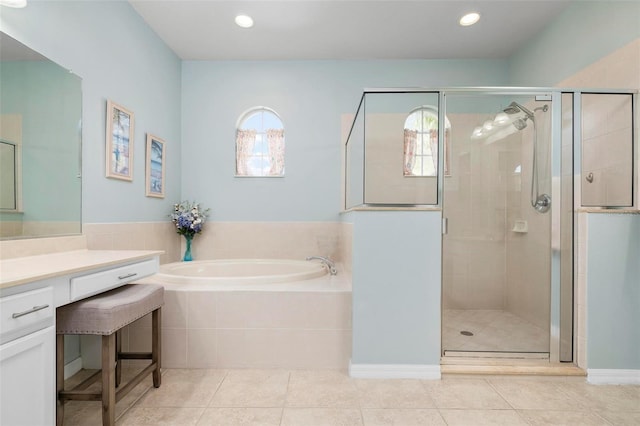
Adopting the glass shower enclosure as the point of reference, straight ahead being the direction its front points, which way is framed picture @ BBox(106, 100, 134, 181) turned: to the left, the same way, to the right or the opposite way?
to the left

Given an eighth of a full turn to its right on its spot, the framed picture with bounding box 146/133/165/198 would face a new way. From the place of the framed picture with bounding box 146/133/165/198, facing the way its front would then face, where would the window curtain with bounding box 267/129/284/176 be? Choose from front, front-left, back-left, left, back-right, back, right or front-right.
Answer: left

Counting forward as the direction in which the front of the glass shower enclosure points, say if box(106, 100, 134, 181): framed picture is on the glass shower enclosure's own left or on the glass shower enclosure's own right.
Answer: on the glass shower enclosure's own right

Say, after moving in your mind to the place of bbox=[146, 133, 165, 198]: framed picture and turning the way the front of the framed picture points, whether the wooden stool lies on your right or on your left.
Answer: on your right

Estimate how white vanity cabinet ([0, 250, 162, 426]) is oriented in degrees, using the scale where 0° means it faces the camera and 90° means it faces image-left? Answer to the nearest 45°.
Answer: approximately 315°

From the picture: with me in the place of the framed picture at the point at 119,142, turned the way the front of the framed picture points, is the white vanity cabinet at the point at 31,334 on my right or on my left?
on my right

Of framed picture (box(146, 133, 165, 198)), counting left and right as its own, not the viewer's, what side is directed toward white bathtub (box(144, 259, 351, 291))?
front

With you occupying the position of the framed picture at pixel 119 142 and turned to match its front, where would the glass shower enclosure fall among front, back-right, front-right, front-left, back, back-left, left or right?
front

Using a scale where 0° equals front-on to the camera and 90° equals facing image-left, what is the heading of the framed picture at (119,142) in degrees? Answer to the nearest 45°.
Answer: approximately 315°

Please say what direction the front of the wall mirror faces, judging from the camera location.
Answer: facing the viewer and to the right of the viewer

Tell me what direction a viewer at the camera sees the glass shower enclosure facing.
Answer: facing the viewer

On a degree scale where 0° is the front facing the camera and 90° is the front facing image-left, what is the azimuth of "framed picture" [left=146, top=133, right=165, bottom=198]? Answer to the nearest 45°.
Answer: approximately 315°

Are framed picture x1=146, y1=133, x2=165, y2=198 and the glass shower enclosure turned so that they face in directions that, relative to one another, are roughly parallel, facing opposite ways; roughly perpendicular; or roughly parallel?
roughly perpendicular
